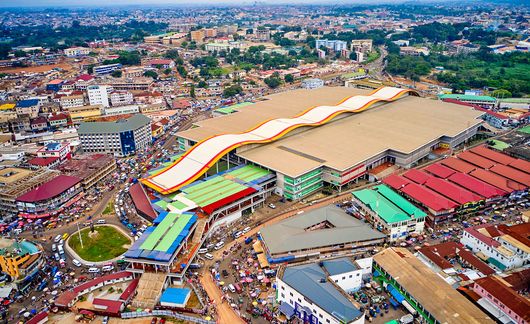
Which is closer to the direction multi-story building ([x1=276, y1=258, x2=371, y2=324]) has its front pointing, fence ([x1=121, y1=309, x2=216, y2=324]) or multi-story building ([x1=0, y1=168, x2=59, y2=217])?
the fence

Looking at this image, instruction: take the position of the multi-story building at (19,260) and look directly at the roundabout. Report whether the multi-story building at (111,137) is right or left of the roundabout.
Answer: left

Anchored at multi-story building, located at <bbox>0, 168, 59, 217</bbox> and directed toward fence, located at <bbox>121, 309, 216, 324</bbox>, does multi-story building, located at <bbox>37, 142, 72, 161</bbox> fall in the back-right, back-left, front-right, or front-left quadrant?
back-left

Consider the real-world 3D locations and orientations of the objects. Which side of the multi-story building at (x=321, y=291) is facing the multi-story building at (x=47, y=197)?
right

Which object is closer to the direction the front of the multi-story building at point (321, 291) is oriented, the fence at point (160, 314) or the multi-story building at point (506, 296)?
the fence

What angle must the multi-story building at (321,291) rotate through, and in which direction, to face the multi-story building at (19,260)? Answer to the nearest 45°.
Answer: approximately 45° to its right

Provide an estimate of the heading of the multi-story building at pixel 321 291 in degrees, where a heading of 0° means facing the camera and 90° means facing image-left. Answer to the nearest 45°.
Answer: approximately 45°

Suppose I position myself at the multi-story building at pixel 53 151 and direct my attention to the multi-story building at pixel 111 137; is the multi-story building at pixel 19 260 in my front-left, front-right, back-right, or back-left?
back-right

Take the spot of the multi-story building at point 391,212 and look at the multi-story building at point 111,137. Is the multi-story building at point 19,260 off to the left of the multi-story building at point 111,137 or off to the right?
left

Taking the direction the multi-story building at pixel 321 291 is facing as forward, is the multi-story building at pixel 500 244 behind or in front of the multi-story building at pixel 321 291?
behind

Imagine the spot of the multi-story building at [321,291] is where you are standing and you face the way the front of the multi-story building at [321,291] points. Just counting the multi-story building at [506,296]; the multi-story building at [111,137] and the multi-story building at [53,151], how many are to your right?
2

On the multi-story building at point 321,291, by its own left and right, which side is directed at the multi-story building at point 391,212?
back

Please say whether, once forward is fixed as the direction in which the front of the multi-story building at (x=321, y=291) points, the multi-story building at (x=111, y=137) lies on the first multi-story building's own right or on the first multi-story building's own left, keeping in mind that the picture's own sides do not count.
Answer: on the first multi-story building's own right

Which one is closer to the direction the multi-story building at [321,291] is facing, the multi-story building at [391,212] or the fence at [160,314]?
the fence
